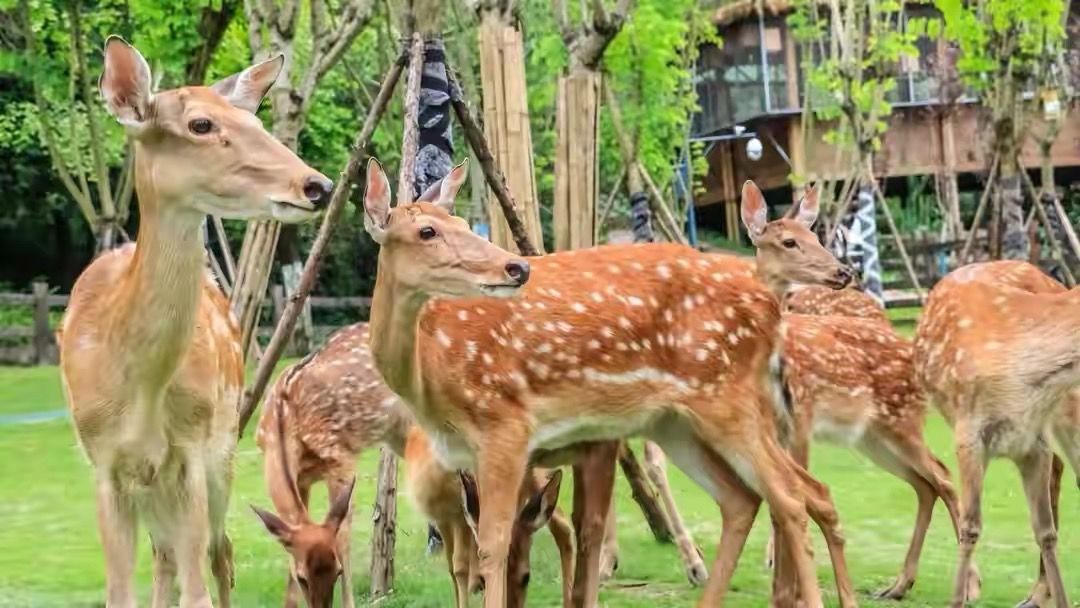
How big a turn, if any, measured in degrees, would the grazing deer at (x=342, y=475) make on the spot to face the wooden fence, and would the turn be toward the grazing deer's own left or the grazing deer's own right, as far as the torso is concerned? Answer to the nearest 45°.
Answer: approximately 135° to the grazing deer's own right

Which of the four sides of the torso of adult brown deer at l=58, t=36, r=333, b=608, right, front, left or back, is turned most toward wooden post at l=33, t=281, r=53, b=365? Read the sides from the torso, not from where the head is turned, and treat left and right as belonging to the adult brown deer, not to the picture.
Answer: back

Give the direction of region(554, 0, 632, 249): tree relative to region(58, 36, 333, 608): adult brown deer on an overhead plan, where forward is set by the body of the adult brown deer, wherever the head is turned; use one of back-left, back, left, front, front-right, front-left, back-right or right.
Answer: back-left

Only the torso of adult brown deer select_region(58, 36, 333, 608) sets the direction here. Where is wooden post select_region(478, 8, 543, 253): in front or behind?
behind

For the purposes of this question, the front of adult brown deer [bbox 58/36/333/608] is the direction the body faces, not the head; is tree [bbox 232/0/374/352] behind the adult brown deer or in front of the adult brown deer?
behind

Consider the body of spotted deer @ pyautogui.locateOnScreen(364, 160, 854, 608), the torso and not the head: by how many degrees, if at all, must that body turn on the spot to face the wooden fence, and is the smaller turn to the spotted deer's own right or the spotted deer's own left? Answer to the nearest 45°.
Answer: approximately 45° to the spotted deer's own right

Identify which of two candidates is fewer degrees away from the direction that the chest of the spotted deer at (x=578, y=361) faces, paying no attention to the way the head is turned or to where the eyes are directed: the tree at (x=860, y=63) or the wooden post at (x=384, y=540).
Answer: the wooden post

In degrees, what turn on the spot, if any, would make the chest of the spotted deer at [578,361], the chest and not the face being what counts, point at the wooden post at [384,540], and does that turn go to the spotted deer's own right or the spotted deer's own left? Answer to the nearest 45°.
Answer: approximately 45° to the spotted deer's own right

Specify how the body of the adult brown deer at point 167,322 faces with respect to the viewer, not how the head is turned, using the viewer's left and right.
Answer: facing the viewer

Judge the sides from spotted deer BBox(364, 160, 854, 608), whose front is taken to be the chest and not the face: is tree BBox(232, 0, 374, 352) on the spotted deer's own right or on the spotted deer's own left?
on the spotted deer's own right

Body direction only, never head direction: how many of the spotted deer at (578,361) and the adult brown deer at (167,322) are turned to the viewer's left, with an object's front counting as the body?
1

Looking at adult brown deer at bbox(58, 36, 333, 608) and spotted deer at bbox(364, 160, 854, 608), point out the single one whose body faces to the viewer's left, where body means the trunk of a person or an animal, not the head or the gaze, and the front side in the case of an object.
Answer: the spotted deer

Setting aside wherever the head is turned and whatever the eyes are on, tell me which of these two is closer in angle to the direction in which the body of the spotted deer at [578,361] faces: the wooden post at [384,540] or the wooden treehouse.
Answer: the wooden post

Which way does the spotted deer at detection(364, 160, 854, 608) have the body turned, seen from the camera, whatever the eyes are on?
to the viewer's left

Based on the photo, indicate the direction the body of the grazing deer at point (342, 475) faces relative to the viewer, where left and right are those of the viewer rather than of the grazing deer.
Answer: facing the viewer and to the left of the viewer

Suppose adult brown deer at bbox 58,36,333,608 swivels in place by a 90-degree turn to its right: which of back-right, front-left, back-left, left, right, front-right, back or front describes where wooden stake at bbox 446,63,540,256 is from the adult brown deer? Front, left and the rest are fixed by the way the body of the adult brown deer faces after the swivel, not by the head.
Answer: back-right

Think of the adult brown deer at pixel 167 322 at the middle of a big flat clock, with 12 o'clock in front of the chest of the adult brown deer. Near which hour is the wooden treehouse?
The wooden treehouse is roughly at 7 o'clock from the adult brown deer.
